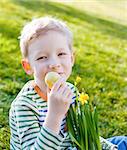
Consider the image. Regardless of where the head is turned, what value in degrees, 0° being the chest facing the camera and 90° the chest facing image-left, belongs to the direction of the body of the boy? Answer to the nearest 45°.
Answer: approximately 315°
